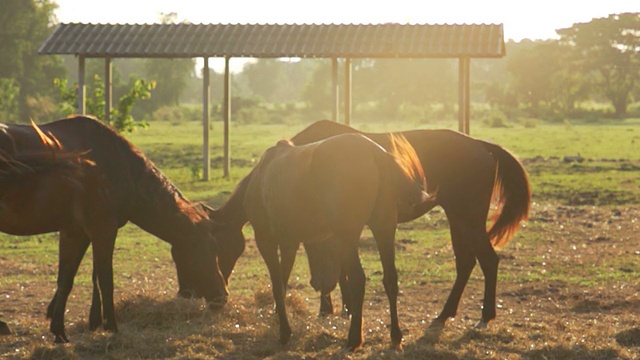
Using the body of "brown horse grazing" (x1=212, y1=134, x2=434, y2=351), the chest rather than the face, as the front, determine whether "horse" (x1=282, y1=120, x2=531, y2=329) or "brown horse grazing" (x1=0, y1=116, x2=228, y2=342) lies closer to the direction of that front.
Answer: the brown horse grazing

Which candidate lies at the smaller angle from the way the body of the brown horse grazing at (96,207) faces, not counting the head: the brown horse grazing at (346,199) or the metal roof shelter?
the brown horse grazing

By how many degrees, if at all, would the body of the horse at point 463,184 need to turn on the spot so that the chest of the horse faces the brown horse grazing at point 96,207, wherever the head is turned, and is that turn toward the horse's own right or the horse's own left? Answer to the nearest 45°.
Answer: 0° — it already faces it

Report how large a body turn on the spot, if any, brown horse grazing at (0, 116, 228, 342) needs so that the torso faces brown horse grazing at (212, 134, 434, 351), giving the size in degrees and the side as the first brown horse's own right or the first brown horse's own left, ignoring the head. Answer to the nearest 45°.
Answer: approximately 45° to the first brown horse's own right

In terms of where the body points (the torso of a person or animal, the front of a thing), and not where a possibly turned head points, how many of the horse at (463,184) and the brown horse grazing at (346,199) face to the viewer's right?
0

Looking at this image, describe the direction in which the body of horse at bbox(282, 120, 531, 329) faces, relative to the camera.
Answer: to the viewer's left

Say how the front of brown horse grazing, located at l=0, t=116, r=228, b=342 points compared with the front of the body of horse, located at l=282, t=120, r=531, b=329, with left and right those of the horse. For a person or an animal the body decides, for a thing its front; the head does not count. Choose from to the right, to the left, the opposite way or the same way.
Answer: the opposite way

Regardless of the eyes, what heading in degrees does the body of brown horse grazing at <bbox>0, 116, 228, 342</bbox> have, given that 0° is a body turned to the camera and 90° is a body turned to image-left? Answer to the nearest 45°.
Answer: approximately 270°

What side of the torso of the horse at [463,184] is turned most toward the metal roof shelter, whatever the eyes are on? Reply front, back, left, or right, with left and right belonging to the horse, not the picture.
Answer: right

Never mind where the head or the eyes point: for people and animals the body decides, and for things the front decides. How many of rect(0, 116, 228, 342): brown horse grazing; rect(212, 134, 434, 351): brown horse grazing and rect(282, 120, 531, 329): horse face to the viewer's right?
1

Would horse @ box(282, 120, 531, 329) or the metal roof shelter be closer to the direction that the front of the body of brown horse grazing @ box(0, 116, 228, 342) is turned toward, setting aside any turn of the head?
the horse

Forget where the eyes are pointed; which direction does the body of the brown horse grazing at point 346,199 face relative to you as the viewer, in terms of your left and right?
facing away from the viewer and to the left of the viewer

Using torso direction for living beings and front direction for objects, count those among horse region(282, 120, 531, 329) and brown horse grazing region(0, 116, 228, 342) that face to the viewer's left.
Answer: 1

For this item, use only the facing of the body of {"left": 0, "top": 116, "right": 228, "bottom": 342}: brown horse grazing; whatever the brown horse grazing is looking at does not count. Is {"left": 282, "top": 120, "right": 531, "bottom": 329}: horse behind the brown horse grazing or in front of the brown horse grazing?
in front

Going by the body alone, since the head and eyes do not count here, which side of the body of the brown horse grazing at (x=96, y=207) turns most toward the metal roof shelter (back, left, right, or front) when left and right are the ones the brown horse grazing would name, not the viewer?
left

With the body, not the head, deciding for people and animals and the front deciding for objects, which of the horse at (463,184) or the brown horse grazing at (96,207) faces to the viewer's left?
the horse
